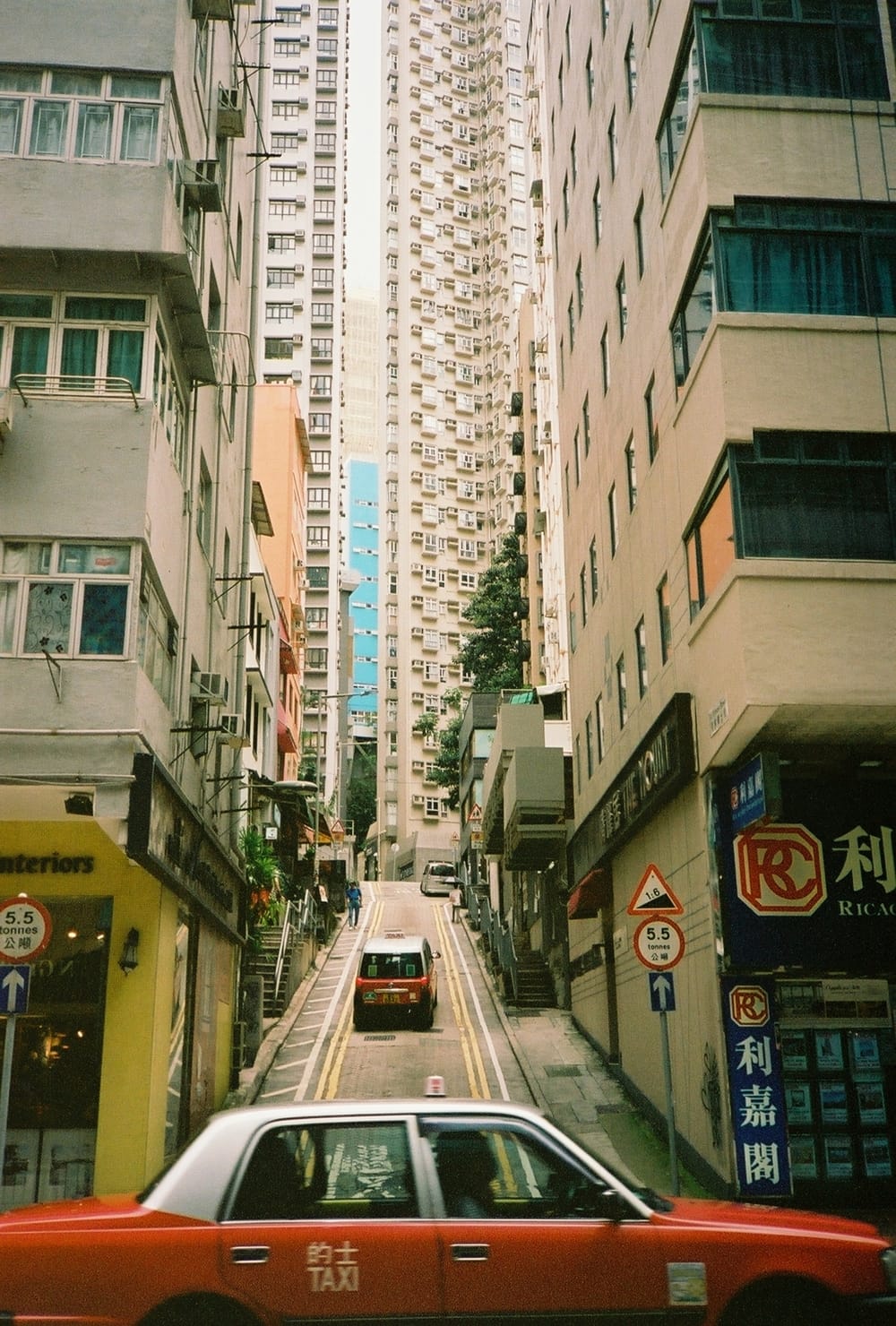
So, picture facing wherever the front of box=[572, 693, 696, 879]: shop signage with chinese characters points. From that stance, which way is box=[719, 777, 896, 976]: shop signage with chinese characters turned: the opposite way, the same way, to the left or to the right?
to the left

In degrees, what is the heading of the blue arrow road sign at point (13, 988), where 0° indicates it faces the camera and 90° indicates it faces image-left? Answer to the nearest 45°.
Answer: approximately 0°

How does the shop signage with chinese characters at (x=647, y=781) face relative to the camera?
to the viewer's left
